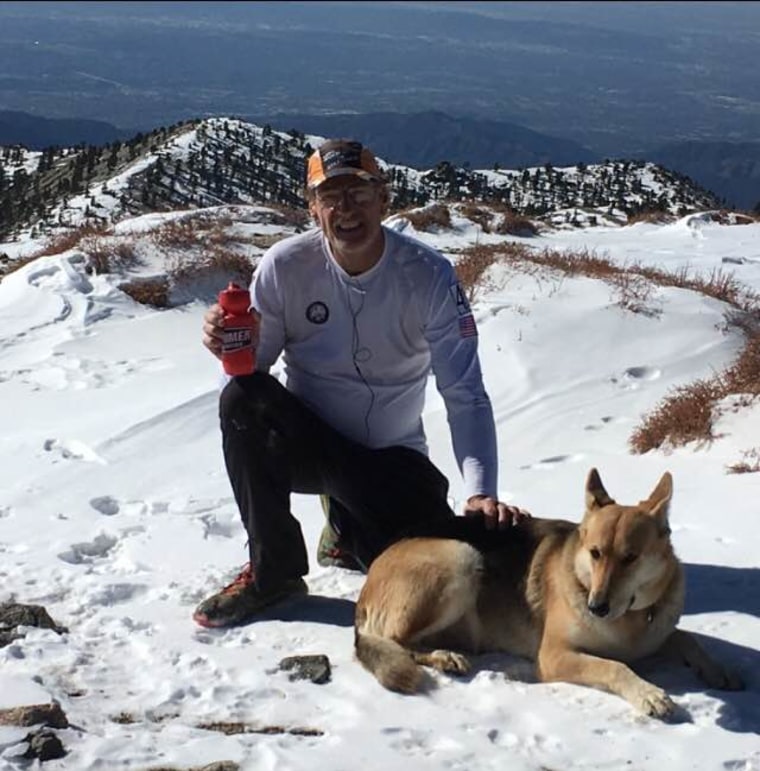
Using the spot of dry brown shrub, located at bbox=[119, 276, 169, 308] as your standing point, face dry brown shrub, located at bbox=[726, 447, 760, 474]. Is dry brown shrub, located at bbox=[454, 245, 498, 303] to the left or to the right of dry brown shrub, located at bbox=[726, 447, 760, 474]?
left

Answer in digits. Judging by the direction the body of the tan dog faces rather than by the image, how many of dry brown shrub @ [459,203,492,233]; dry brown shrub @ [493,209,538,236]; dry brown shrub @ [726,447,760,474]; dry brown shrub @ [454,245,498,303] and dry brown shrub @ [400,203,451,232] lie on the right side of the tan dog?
0

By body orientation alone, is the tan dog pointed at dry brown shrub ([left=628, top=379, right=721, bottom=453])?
no

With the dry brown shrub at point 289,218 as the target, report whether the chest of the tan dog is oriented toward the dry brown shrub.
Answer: no

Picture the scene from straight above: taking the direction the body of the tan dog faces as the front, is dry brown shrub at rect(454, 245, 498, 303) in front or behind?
behind

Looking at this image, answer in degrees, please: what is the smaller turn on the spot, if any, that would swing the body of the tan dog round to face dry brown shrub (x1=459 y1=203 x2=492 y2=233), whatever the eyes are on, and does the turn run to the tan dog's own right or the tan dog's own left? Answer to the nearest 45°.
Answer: approximately 135° to the tan dog's own left

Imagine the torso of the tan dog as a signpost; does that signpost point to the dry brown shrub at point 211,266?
no

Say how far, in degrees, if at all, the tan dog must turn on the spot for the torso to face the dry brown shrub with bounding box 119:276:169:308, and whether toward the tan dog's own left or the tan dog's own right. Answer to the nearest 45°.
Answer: approximately 180°

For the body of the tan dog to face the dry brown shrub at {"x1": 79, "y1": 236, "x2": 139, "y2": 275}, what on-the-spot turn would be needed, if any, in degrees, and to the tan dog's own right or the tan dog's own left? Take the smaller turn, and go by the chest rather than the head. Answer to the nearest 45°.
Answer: approximately 180°

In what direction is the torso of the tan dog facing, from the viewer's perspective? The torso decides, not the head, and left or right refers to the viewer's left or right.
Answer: facing the viewer and to the right of the viewer

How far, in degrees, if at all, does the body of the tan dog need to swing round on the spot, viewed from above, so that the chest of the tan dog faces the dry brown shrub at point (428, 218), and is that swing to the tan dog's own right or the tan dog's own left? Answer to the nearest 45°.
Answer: approximately 135° to the tan dog's own left

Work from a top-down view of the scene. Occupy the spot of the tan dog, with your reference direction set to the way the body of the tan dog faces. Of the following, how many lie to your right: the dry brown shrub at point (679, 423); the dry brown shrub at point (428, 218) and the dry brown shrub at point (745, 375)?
0
